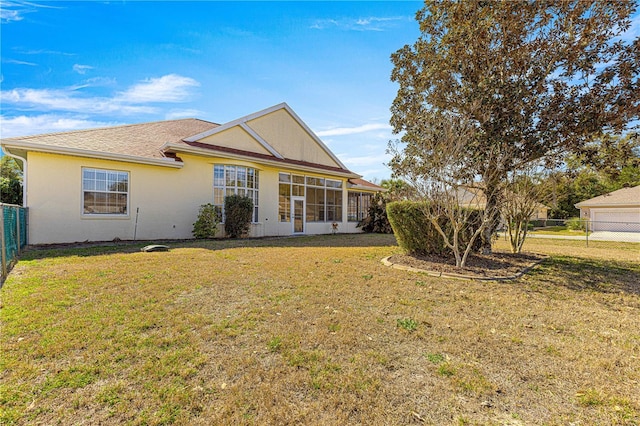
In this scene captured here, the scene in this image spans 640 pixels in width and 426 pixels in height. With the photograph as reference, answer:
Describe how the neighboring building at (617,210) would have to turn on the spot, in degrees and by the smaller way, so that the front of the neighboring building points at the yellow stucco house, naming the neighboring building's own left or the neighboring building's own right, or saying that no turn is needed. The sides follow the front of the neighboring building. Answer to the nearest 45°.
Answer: approximately 45° to the neighboring building's own right

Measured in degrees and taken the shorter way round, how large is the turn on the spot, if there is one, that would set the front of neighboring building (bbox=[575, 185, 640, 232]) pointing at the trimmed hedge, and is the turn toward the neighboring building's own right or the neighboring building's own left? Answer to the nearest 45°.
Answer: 0° — it already faces it

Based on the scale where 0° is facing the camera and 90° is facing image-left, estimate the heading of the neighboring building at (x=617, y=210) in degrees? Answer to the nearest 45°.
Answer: approximately 0°
